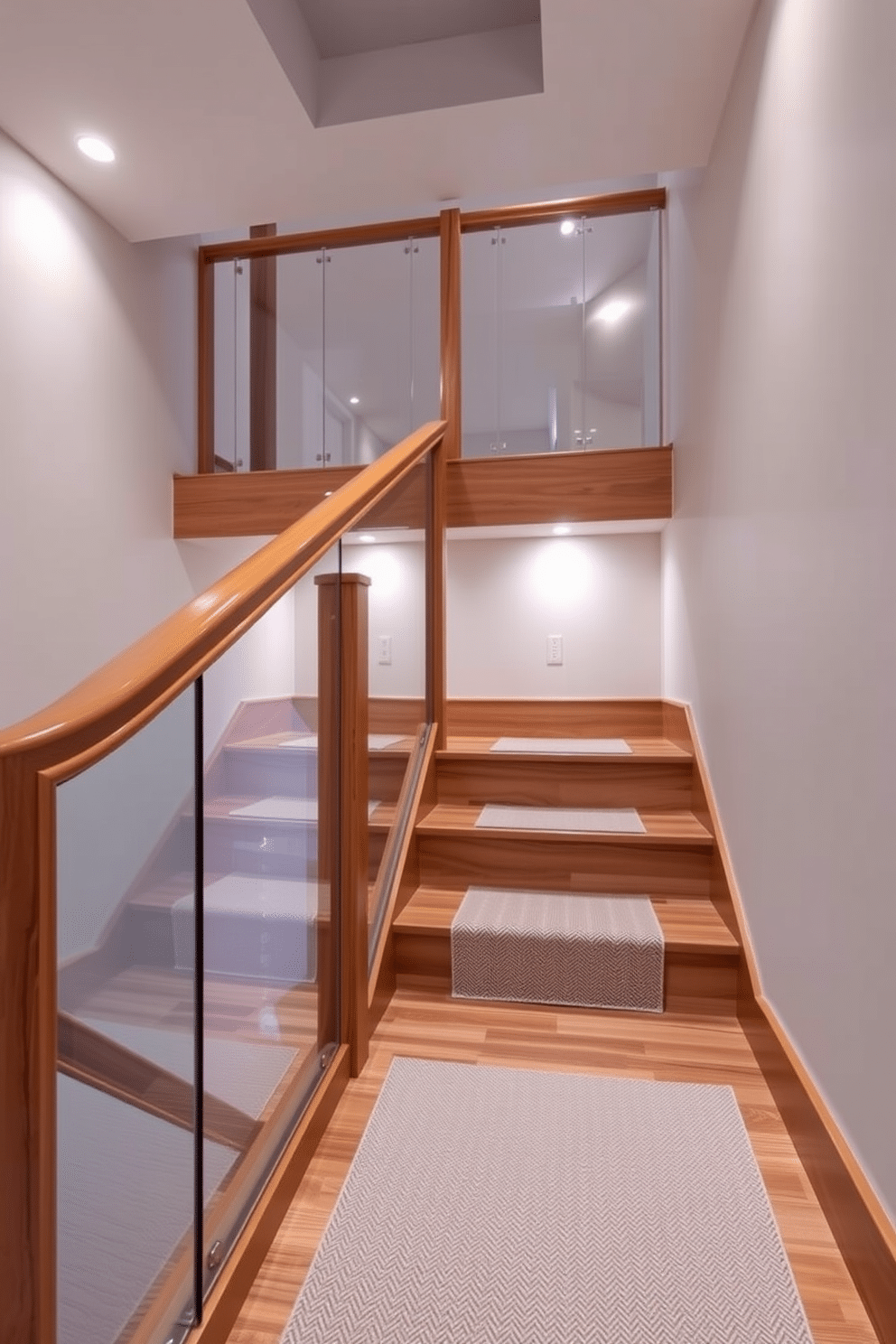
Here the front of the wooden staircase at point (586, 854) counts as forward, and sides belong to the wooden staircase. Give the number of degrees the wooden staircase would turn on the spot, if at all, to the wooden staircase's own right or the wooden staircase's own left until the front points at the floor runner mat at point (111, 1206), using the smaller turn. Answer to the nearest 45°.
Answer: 0° — it already faces it

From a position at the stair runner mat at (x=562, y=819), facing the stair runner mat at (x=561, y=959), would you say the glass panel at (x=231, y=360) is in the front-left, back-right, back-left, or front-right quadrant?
back-right

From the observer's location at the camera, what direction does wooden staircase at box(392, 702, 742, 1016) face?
facing the viewer

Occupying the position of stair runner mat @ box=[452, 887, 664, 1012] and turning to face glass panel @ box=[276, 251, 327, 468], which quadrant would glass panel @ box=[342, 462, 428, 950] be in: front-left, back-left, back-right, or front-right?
front-left

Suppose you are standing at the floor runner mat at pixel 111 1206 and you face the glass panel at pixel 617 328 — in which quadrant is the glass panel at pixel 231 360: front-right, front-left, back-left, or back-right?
front-left

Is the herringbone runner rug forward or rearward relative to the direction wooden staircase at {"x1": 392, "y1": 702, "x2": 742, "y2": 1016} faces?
forward

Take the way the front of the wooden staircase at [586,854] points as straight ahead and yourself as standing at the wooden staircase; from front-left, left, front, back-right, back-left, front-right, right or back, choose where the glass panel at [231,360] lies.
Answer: back-right
